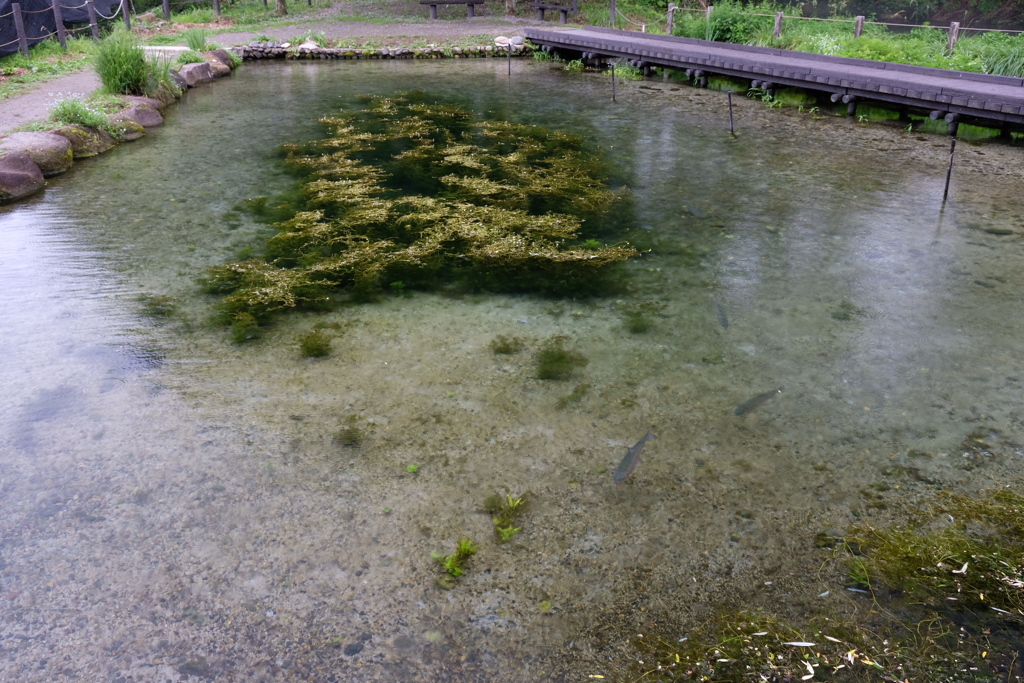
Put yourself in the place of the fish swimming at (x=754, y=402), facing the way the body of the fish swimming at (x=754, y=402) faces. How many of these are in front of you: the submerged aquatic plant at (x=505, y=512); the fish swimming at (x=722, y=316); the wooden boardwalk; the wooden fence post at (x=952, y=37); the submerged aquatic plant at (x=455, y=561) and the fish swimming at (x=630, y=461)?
3

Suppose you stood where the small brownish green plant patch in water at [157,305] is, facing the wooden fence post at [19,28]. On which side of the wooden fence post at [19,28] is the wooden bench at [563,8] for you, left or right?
right
